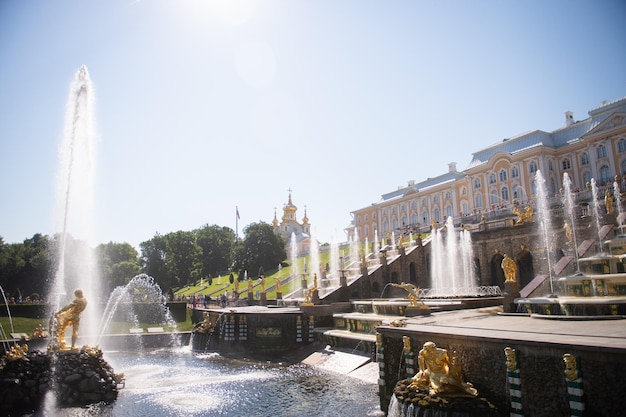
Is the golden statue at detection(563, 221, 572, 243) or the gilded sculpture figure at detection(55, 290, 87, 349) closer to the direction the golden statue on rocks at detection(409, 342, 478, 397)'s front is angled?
the gilded sculpture figure

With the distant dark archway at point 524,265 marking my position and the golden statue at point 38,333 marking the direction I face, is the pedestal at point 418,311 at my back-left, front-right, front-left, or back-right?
front-left

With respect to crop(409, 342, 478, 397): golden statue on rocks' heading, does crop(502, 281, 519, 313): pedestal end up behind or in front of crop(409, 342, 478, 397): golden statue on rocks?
behind

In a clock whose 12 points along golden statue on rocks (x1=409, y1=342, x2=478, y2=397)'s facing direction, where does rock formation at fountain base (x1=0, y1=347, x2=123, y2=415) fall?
The rock formation at fountain base is roughly at 2 o'clock from the golden statue on rocks.

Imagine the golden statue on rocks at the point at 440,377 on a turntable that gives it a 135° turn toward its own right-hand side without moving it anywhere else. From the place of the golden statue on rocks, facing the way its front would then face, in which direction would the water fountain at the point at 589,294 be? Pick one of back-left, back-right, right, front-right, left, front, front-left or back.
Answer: front-right

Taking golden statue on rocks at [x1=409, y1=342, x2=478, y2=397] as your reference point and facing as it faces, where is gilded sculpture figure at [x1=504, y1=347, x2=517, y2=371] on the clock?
The gilded sculpture figure is roughly at 8 o'clock from the golden statue on rocks.

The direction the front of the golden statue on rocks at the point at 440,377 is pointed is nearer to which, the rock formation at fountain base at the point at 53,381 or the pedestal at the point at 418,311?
the rock formation at fountain base

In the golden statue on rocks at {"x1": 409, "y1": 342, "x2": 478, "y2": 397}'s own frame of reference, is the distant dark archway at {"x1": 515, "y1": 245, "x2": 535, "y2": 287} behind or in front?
behind

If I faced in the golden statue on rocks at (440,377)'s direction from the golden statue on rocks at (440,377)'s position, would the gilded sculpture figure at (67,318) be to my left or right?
on my right

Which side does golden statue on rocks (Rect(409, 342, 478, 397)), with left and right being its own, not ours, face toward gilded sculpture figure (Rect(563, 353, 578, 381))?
left

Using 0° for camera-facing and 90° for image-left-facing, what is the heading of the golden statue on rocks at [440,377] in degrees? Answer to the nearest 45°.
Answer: approximately 45°

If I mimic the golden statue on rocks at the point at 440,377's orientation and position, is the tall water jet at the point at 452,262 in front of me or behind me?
behind

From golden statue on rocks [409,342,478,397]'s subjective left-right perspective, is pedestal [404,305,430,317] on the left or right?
on its right
